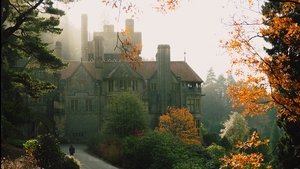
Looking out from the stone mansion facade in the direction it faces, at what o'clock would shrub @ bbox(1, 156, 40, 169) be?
The shrub is roughly at 12 o'clock from the stone mansion facade.

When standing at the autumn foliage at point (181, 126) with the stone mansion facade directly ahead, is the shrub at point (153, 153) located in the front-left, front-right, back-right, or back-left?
back-left

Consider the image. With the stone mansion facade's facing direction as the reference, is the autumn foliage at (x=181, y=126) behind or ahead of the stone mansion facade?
ahead

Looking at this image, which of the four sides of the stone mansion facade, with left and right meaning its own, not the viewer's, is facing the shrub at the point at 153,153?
front

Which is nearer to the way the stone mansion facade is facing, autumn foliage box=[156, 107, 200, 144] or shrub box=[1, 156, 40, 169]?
the shrub

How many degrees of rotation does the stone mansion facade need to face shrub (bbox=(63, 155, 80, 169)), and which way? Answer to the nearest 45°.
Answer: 0° — it already faces it

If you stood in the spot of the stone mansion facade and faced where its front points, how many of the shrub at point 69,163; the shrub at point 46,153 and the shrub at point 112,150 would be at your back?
0

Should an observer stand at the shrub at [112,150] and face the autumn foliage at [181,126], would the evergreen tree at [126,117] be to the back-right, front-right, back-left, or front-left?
front-left

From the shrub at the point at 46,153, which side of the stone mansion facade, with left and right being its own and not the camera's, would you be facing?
front

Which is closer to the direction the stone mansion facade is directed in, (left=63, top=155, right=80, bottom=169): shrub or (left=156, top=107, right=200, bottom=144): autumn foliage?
the shrub

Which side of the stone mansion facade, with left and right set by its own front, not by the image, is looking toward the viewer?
front

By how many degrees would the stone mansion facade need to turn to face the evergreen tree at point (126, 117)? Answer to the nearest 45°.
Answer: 0° — it already faces it

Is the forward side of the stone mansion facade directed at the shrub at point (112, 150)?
yes

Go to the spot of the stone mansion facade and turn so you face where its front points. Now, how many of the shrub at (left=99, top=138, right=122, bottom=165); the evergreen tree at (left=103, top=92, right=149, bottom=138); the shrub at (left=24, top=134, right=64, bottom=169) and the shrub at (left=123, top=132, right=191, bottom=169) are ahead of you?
4
